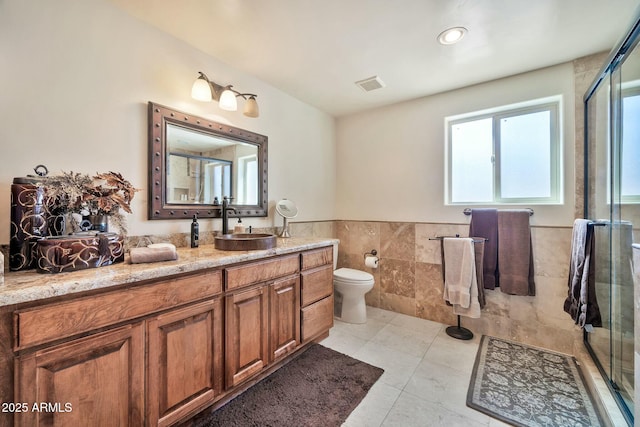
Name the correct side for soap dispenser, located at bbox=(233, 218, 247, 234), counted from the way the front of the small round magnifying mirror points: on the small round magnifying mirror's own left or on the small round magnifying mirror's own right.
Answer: on the small round magnifying mirror's own right

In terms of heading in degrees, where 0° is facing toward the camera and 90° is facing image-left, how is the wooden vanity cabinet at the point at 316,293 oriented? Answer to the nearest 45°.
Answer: approximately 315°

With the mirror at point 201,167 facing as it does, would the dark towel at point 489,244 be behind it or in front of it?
in front

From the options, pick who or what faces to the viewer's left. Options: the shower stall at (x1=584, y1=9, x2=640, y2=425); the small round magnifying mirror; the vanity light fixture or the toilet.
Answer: the shower stall

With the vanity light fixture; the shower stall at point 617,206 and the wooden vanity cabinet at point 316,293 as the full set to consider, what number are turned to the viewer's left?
1

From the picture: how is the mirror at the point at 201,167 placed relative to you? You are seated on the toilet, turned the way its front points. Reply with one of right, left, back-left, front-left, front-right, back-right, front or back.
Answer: right

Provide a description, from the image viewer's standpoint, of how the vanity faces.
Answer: facing the viewer and to the right of the viewer

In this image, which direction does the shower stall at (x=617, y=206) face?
to the viewer's left

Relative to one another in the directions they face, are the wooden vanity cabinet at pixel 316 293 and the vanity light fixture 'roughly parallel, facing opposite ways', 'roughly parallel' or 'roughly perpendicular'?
roughly parallel

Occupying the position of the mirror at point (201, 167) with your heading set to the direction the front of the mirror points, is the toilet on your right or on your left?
on your left

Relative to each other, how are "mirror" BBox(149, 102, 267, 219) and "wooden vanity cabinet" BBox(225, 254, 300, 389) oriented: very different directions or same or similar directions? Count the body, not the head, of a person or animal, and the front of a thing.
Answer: same or similar directions

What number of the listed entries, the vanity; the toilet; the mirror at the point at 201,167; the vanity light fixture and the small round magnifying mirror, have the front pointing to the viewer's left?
0

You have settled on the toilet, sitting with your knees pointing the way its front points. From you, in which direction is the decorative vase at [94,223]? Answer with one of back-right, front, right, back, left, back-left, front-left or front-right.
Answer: right

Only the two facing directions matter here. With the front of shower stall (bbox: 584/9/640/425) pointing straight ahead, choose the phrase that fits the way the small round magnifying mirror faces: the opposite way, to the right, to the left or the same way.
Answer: the opposite way

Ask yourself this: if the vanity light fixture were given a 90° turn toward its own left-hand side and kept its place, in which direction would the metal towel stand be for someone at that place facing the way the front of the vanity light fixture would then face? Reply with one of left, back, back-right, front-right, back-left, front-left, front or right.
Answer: front-right

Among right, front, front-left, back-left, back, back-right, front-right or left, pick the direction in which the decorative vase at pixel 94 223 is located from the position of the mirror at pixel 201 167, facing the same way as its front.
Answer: right

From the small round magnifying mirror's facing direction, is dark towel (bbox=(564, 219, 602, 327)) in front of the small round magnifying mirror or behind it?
in front

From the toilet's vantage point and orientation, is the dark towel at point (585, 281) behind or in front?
in front
